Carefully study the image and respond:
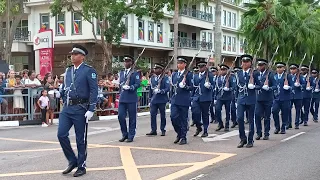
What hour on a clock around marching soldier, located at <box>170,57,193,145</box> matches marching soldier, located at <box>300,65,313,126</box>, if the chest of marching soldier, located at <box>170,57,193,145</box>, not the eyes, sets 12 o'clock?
marching soldier, located at <box>300,65,313,126</box> is roughly at 6 o'clock from marching soldier, located at <box>170,57,193,145</box>.

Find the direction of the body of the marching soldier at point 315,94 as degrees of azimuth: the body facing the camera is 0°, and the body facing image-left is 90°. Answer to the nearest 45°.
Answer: approximately 45°

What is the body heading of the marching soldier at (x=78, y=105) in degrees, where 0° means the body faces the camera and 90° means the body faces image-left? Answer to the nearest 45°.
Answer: approximately 45°

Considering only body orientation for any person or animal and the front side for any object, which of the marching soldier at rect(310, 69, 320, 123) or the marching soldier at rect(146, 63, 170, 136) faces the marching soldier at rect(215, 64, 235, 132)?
the marching soldier at rect(310, 69, 320, 123)

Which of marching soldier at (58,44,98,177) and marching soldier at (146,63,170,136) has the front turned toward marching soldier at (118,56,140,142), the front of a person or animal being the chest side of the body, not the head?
marching soldier at (146,63,170,136)

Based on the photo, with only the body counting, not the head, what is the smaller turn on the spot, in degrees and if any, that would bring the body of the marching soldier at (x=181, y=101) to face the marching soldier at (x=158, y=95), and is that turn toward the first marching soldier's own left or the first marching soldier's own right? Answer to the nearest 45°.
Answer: approximately 90° to the first marching soldier's own right

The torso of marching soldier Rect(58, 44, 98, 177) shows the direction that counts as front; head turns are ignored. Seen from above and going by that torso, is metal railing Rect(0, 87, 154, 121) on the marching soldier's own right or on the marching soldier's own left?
on the marching soldier's own right

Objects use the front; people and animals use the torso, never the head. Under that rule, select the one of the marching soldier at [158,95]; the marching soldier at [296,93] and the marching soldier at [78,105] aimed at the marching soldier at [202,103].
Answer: the marching soldier at [296,93]

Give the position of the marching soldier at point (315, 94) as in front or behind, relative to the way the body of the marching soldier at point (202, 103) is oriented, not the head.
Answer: behind

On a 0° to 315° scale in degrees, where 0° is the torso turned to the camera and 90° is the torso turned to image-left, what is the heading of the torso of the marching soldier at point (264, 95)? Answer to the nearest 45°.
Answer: approximately 45°

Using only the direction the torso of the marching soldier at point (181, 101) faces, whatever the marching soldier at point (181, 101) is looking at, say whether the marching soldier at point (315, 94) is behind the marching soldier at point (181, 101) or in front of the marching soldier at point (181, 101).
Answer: behind
